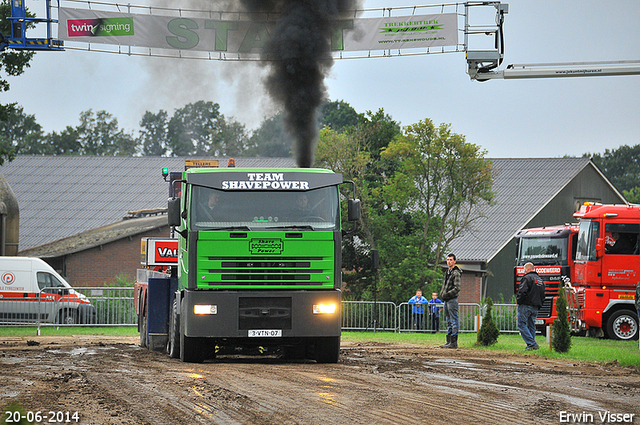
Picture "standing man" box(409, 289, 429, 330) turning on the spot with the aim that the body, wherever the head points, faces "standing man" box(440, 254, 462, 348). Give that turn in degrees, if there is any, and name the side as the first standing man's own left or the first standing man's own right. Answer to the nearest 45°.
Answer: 0° — they already face them

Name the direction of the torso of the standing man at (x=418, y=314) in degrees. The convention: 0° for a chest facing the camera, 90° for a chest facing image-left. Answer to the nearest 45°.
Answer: approximately 0°

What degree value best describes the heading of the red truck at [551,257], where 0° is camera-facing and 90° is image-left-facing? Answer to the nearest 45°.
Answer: approximately 45°

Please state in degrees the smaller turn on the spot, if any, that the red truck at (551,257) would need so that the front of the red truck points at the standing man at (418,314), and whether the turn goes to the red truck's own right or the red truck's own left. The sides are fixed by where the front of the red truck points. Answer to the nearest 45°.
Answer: approximately 45° to the red truck's own right

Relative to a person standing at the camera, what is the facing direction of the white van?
facing to the right of the viewer

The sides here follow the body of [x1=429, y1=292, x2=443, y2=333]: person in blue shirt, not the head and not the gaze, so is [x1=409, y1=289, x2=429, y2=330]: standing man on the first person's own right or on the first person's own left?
on the first person's own right

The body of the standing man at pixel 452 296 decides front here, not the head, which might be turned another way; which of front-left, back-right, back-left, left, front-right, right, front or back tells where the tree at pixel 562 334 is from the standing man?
back-left
